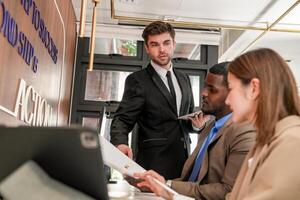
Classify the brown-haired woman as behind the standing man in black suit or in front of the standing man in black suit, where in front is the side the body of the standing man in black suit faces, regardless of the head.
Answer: in front

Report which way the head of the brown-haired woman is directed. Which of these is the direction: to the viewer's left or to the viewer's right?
to the viewer's left

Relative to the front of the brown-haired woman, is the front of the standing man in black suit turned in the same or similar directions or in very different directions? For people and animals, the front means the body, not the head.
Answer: very different directions

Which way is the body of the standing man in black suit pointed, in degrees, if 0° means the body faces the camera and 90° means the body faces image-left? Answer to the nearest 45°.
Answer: approximately 315°

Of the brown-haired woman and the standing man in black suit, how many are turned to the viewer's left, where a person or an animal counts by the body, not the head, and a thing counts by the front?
1

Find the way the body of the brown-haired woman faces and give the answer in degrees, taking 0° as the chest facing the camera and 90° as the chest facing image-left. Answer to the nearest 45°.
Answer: approximately 90°

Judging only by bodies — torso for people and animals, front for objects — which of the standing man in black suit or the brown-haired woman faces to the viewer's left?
the brown-haired woman

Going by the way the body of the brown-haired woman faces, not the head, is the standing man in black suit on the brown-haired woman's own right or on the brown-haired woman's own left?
on the brown-haired woman's own right
